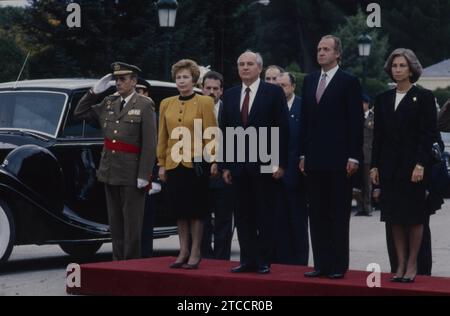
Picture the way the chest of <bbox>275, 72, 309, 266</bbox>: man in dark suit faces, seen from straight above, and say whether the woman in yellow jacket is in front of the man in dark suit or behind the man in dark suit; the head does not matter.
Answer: in front

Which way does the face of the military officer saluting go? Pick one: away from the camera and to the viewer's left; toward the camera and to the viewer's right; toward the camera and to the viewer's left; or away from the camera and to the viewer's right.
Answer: toward the camera and to the viewer's left

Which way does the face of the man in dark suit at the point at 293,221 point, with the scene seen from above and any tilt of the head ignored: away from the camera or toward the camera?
toward the camera

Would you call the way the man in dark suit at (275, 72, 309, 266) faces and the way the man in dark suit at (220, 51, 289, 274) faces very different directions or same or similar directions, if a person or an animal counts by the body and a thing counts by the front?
same or similar directions

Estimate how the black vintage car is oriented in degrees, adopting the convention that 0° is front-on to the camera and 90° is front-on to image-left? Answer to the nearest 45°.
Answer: approximately 45°

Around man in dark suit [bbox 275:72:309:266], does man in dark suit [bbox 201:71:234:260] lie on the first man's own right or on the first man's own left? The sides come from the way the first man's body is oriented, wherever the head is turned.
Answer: on the first man's own right

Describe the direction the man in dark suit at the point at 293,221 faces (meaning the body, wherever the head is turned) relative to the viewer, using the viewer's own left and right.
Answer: facing the viewer and to the left of the viewer

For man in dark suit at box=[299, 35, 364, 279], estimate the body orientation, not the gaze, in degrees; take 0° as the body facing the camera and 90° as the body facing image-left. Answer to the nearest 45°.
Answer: approximately 45°

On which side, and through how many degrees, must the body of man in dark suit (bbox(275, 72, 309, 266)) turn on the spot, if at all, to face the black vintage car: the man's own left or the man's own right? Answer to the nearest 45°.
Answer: approximately 45° to the man's own right

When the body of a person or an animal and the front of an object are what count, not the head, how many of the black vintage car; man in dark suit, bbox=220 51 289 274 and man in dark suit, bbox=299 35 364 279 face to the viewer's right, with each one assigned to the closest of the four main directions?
0

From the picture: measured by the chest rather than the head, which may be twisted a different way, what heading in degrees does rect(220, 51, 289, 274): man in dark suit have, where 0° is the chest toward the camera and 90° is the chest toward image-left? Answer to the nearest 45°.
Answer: approximately 45°
